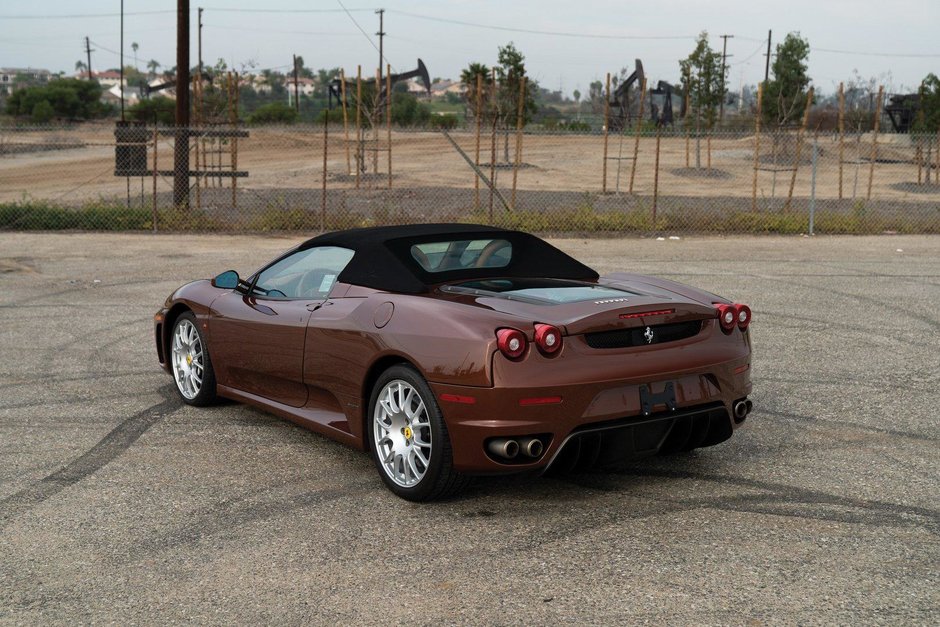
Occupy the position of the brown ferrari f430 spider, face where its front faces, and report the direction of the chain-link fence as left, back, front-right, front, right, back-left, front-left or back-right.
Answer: front-right

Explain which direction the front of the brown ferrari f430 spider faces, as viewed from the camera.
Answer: facing away from the viewer and to the left of the viewer

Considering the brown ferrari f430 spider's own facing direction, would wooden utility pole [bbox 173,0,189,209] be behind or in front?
in front
